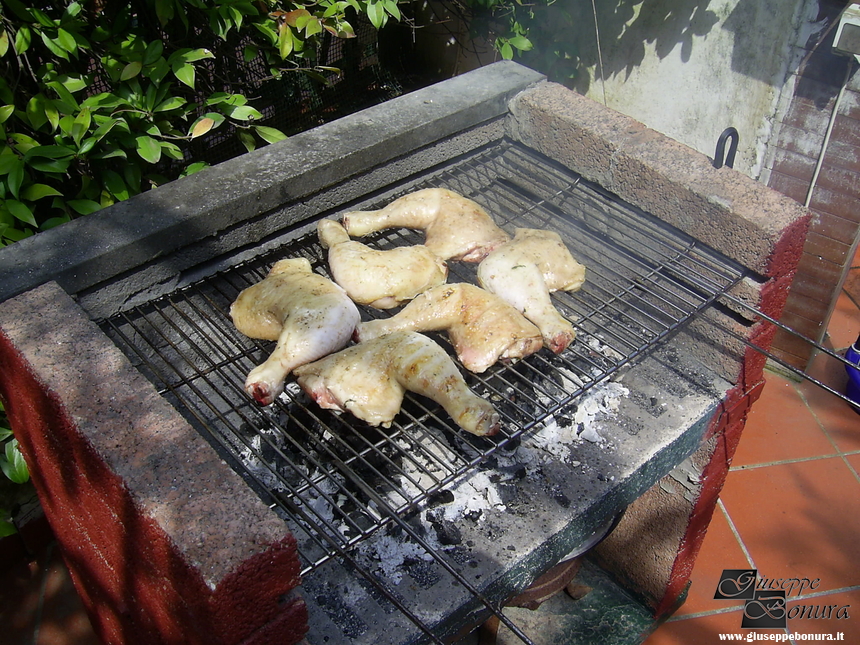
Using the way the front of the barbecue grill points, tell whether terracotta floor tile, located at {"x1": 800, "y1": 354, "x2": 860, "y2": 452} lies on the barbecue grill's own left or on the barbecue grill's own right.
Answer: on the barbecue grill's own left

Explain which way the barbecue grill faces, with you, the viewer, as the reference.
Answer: facing the viewer and to the right of the viewer

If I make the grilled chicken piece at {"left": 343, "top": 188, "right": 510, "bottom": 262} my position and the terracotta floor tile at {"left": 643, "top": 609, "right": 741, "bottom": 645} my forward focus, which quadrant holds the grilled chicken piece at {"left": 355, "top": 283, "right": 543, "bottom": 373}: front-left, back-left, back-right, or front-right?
front-right

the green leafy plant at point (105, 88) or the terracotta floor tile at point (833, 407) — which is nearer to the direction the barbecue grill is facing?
the terracotta floor tile

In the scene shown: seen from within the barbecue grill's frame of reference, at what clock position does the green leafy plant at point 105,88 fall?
The green leafy plant is roughly at 6 o'clock from the barbecue grill.
